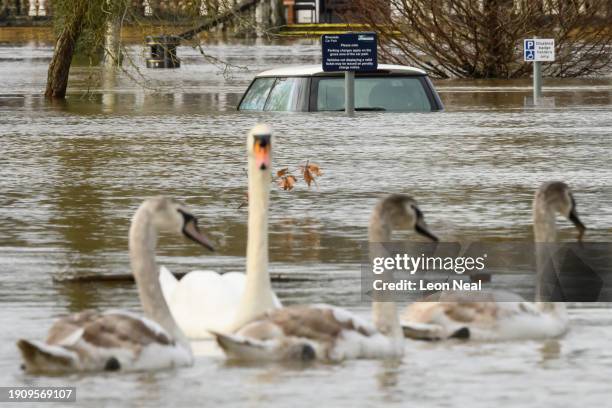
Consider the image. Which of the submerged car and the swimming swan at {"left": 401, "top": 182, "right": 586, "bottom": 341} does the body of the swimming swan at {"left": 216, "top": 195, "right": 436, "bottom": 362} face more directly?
the swimming swan

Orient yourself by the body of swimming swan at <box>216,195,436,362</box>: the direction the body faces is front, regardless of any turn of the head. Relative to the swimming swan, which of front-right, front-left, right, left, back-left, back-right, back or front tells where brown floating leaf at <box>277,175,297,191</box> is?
left

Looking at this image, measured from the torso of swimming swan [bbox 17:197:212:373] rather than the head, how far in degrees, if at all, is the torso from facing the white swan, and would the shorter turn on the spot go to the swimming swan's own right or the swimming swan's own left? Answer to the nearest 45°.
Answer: approximately 45° to the swimming swan's own left

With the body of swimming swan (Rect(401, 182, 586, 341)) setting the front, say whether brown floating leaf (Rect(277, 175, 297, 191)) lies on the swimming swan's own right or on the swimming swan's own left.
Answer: on the swimming swan's own left

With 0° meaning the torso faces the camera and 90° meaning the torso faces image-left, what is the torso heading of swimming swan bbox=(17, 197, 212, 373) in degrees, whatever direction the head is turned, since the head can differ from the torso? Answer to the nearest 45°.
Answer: approximately 270°

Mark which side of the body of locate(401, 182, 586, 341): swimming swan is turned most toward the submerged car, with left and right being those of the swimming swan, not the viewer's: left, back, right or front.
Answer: left

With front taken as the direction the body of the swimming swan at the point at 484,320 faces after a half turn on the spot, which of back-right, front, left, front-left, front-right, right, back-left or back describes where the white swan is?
front

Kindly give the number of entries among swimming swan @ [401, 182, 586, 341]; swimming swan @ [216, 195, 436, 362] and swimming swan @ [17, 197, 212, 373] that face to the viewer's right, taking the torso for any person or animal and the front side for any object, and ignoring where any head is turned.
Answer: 3

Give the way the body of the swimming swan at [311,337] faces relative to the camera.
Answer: to the viewer's right

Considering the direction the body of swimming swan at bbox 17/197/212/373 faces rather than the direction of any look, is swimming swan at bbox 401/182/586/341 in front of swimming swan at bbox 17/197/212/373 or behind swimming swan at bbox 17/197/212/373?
in front

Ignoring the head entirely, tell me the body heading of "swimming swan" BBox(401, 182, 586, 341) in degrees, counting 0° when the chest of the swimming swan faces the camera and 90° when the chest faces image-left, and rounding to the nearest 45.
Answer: approximately 270°

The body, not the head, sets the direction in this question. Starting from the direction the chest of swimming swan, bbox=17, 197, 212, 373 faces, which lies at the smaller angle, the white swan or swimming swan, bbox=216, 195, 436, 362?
the swimming swan
